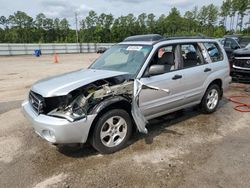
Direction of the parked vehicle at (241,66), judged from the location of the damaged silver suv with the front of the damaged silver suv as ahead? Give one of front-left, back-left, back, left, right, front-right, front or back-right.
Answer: back

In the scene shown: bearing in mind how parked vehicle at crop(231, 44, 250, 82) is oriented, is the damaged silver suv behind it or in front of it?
in front

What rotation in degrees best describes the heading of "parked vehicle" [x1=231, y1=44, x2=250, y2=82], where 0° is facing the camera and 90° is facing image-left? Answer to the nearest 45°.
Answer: approximately 45°

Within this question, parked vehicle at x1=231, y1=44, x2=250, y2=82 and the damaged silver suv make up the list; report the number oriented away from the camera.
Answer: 0

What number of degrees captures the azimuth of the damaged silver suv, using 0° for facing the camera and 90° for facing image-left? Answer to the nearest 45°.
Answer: approximately 45°
